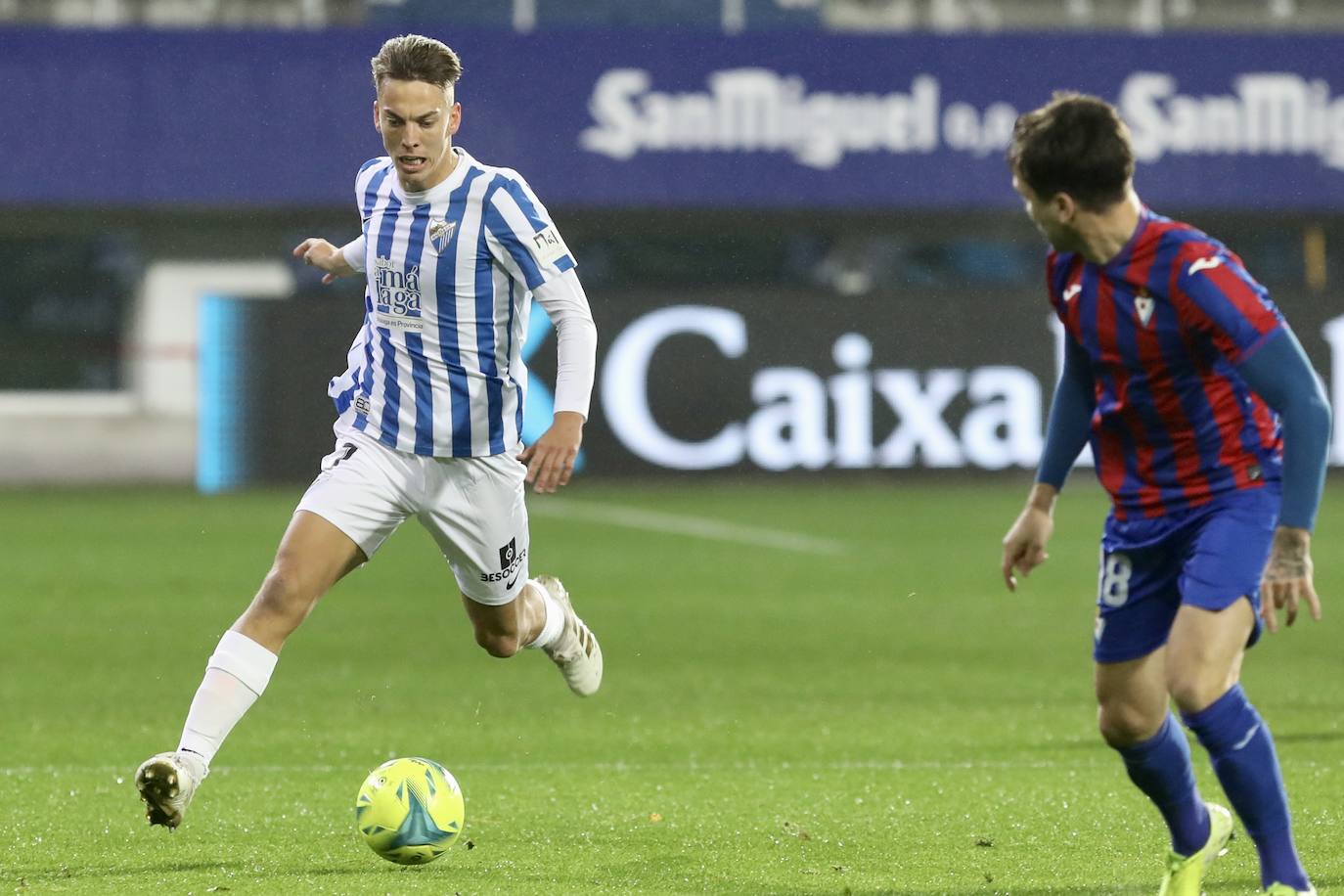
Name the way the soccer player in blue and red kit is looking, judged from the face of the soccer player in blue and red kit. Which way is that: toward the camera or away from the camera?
away from the camera

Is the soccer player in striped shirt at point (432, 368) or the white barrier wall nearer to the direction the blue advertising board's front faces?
the soccer player in striped shirt

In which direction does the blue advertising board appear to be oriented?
toward the camera

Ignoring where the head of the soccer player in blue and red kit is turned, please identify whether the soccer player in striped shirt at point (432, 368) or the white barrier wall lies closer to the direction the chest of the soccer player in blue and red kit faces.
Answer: the soccer player in striped shirt

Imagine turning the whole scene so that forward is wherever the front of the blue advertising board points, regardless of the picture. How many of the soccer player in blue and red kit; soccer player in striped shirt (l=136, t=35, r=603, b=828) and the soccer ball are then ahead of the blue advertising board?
3

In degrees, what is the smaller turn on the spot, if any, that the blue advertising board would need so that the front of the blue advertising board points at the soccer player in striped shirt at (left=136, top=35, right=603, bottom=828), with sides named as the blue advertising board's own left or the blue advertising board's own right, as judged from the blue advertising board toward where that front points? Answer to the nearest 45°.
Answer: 0° — it already faces them

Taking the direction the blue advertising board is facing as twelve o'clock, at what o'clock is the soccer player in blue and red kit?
The soccer player in blue and red kit is roughly at 12 o'clock from the blue advertising board.

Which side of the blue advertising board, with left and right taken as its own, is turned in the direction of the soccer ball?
front

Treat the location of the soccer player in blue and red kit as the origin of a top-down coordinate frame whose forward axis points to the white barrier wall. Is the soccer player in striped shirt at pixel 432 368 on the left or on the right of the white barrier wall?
left
